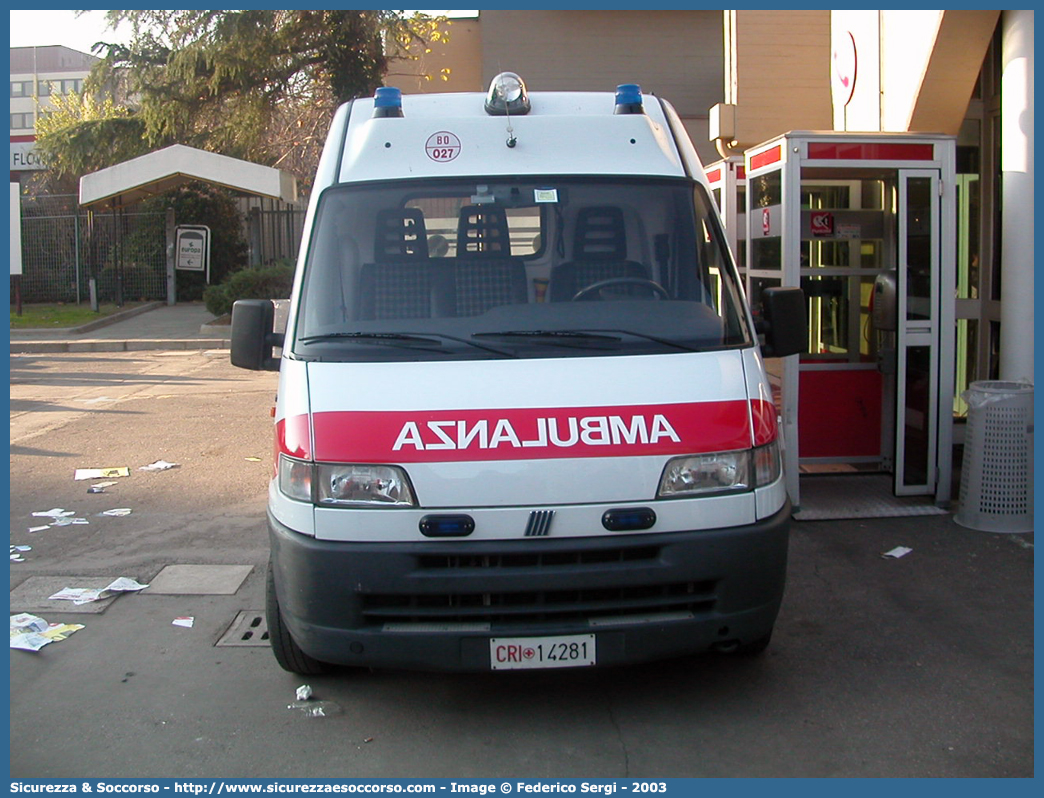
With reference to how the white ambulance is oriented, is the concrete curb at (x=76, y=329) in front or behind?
behind

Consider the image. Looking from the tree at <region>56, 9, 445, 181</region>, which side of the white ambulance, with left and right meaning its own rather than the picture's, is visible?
back

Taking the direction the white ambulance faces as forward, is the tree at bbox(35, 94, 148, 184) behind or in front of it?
behind

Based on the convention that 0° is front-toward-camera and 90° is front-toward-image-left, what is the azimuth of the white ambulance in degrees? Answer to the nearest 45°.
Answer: approximately 0°

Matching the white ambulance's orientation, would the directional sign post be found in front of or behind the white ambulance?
behind
